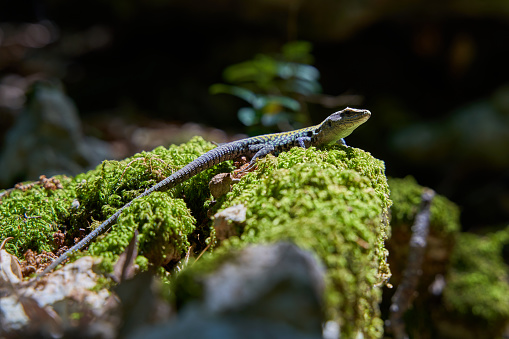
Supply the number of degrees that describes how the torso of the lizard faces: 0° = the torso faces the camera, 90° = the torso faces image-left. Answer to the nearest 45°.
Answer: approximately 270°

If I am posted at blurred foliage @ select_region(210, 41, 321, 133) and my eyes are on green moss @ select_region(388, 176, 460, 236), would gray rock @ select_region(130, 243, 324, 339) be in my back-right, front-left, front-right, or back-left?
front-right

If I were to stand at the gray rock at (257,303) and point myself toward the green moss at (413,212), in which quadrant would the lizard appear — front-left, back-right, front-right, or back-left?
front-left

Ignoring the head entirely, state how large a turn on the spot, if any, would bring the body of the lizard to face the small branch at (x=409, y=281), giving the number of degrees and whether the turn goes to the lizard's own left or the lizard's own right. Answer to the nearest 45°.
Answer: approximately 45° to the lizard's own right

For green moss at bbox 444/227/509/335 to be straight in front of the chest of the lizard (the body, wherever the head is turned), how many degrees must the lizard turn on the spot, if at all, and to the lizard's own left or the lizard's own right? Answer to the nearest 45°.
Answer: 0° — it already faces it

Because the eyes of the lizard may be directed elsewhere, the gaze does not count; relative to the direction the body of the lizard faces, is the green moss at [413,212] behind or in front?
in front

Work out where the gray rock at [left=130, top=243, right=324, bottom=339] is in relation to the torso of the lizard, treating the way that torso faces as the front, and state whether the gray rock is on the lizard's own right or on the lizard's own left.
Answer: on the lizard's own right

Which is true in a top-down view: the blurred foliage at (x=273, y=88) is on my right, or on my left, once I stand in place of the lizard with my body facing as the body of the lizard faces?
on my left

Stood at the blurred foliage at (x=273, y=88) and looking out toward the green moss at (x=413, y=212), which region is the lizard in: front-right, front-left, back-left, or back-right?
front-right
